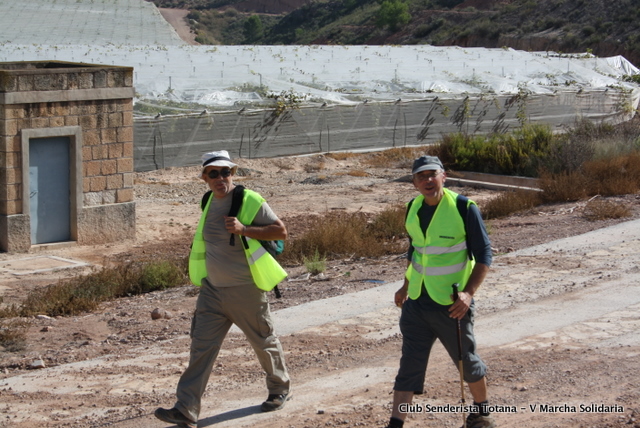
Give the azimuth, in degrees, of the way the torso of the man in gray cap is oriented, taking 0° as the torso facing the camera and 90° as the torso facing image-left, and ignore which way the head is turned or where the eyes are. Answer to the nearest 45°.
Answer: approximately 45°

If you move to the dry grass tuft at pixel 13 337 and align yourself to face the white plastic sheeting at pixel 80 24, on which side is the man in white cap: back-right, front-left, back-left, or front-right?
back-right

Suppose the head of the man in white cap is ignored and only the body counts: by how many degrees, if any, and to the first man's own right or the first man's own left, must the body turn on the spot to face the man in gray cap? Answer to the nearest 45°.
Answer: approximately 90° to the first man's own left

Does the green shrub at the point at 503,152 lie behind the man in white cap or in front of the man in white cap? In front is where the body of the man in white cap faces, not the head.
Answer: behind

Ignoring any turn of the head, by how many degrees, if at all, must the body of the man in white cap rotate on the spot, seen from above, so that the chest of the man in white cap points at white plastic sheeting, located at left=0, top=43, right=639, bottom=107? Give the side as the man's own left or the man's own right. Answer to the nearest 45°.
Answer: approximately 135° to the man's own right

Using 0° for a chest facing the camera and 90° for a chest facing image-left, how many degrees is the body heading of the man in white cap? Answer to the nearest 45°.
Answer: approximately 45°

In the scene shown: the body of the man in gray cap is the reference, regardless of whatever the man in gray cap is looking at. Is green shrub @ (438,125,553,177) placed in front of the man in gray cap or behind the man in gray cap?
behind

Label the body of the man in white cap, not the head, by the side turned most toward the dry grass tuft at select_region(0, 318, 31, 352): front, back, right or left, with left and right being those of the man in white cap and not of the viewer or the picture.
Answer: right

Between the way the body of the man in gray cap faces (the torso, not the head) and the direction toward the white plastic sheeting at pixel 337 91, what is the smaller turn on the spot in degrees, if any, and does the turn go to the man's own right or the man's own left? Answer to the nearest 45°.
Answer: approximately 135° to the man's own right

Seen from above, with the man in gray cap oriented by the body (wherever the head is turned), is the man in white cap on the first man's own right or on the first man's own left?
on the first man's own right
